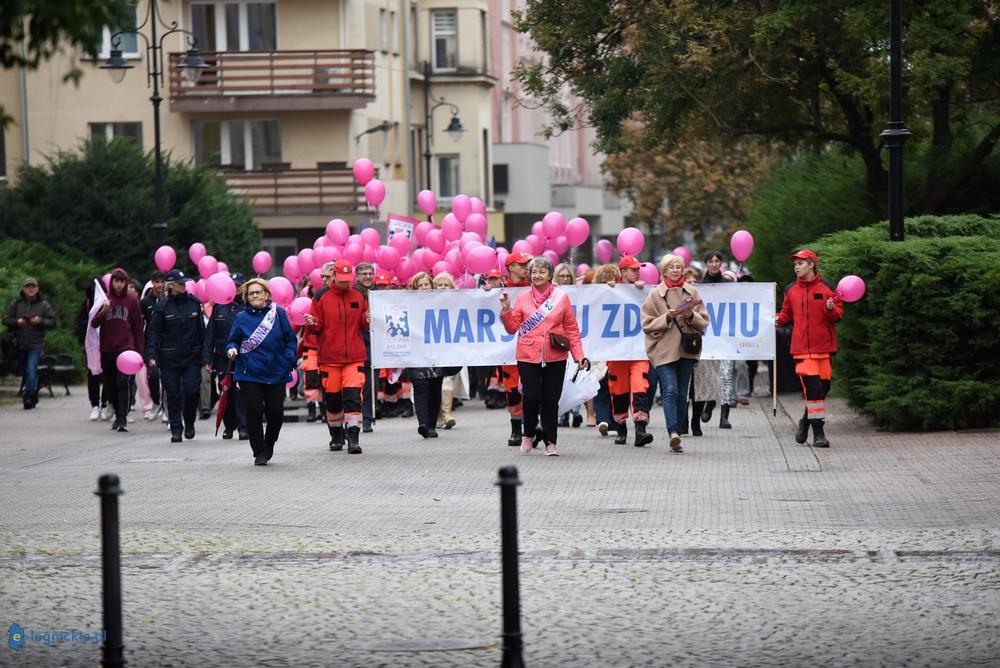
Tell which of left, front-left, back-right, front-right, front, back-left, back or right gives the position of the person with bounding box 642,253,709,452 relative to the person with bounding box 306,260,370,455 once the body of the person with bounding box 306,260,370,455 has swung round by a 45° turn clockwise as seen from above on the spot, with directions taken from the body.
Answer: back-left

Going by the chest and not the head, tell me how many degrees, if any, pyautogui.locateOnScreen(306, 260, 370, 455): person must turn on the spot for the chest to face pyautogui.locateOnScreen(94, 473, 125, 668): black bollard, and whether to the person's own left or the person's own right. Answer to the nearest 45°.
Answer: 0° — they already face it

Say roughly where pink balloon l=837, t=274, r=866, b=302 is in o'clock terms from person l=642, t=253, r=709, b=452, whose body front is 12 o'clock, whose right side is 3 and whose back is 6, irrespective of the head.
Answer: The pink balloon is roughly at 9 o'clock from the person.

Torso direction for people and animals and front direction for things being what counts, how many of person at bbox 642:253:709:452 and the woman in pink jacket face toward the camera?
2

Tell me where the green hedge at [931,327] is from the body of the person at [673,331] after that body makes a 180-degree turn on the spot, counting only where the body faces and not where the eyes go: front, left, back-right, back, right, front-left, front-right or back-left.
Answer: right

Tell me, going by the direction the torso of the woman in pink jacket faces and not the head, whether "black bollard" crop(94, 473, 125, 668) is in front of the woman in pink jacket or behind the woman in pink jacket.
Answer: in front

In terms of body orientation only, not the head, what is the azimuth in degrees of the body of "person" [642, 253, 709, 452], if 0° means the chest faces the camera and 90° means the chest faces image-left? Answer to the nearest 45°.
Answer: approximately 0°

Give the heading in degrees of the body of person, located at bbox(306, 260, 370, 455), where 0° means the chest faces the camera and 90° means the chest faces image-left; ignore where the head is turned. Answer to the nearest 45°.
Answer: approximately 0°
